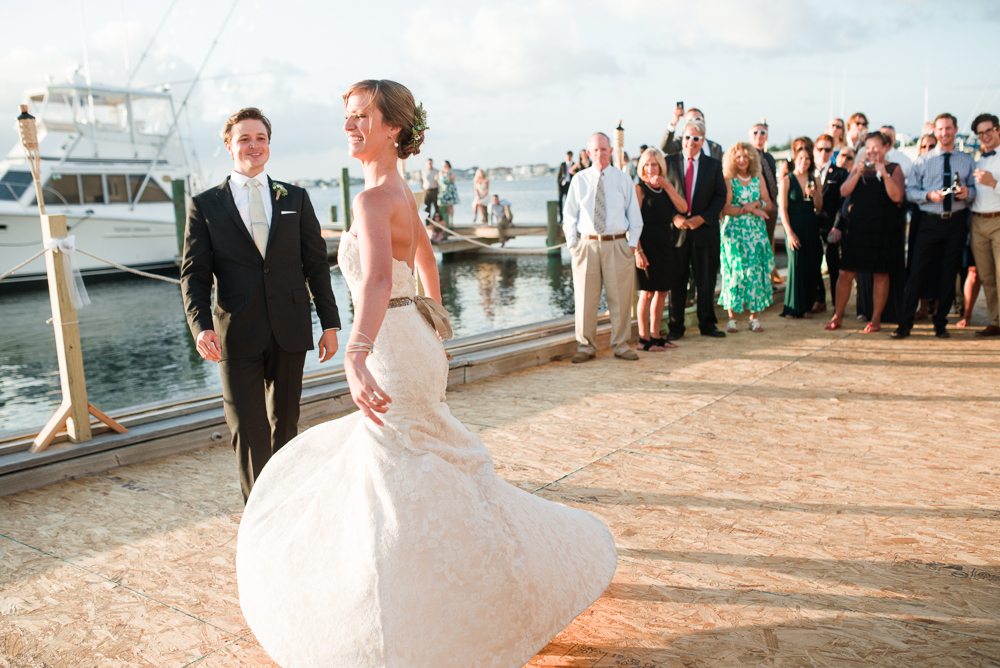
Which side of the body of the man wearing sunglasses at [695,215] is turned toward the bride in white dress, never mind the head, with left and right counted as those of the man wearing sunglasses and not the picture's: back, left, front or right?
front

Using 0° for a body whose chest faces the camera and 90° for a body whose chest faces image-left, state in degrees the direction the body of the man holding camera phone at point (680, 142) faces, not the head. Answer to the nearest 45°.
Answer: approximately 0°

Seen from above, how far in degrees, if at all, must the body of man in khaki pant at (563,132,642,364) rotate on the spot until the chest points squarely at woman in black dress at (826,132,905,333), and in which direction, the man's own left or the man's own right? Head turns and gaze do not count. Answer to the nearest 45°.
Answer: approximately 90° to the man's own left

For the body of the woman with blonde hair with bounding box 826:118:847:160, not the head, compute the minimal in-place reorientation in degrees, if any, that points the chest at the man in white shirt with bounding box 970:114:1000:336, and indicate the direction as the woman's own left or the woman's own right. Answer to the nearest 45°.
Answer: approximately 90° to the woman's own left

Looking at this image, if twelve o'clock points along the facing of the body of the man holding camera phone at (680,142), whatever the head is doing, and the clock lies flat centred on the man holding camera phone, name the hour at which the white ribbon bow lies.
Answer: The white ribbon bow is roughly at 1 o'clock from the man holding camera phone.

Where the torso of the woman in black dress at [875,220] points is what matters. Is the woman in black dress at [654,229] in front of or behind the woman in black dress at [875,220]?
in front

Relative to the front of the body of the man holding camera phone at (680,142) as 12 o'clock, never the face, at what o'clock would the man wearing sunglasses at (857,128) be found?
The man wearing sunglasses is roughly at 8 o'clock from the man holding camera phone.

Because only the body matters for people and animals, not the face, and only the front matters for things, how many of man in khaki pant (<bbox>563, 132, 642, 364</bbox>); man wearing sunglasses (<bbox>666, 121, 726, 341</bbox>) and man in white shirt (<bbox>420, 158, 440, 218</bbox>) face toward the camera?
3

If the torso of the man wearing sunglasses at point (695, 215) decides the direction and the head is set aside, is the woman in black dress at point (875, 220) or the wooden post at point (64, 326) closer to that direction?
the wooden post

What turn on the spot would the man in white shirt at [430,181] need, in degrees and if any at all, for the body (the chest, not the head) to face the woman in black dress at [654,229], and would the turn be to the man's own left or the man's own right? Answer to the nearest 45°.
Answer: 0° — they already face them
